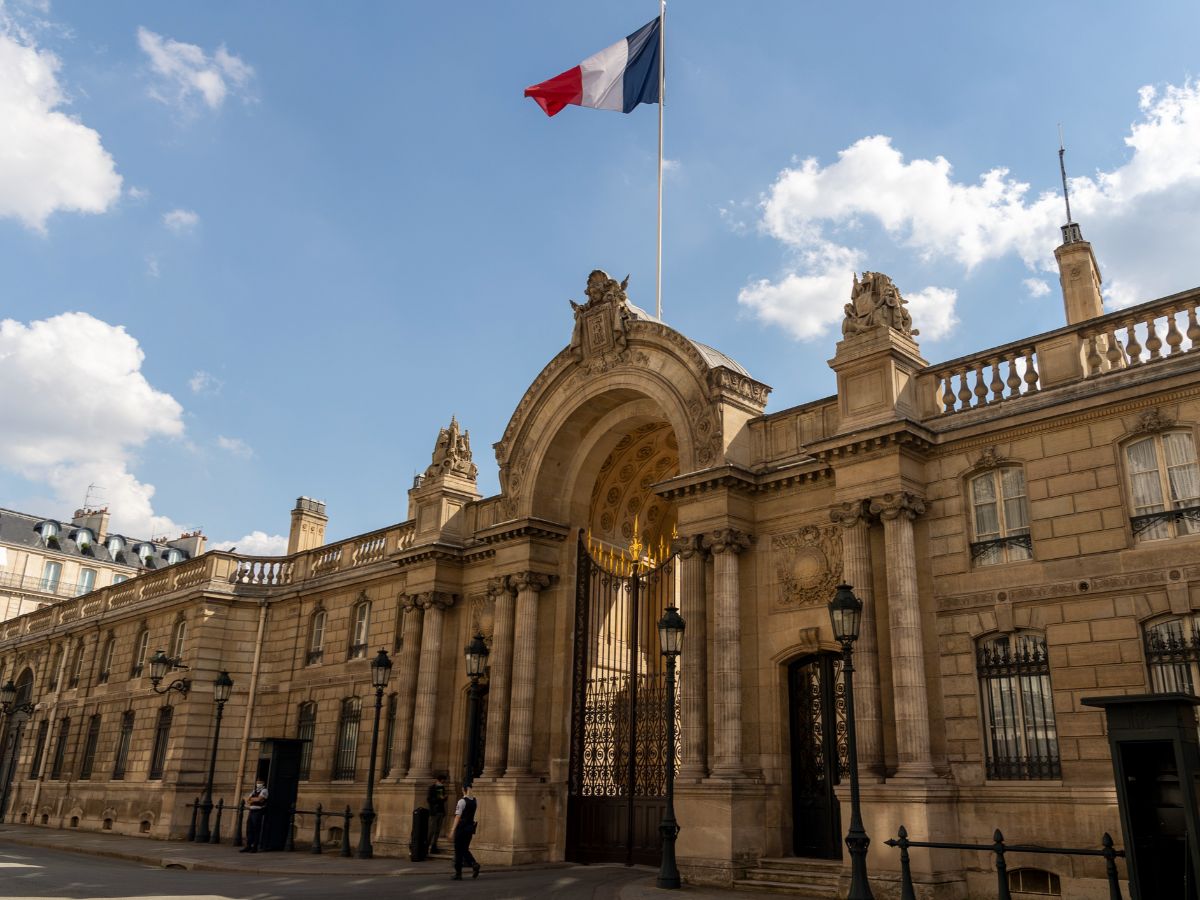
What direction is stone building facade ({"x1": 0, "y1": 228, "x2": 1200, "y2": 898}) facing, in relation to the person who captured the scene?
facing the viewer and to the left of the viewer

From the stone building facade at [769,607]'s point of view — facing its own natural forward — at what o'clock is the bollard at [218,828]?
The bollard is roughly at 3 o'clock from the stone building facade.

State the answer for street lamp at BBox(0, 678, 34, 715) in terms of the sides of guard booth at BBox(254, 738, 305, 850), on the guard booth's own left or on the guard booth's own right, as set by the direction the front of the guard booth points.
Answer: on the guard booth's own right

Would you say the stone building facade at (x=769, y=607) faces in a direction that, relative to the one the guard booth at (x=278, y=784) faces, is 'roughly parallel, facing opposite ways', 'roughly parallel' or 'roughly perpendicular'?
roughly parallel

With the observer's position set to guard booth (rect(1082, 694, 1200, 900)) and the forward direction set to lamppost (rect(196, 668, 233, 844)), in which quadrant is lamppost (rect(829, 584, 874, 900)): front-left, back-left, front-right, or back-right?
front-left

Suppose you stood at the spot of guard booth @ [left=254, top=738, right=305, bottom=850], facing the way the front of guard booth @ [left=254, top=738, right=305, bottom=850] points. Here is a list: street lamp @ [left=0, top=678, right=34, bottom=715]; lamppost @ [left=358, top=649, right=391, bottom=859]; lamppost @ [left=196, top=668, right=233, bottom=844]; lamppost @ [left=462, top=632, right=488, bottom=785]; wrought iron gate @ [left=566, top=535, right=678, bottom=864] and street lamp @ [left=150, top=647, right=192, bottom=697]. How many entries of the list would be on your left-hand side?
3

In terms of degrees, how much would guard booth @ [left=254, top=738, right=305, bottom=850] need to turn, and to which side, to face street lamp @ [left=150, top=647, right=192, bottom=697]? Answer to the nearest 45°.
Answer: approximately 90° to its right

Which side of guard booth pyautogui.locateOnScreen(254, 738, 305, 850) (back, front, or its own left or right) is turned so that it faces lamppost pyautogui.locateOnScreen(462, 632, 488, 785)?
left

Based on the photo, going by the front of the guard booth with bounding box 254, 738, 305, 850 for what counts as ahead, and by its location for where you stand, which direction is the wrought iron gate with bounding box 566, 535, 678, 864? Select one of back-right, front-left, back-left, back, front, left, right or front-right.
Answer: left

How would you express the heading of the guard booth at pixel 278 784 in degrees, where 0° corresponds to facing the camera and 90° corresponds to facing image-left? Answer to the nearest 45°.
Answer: approximately 45°
